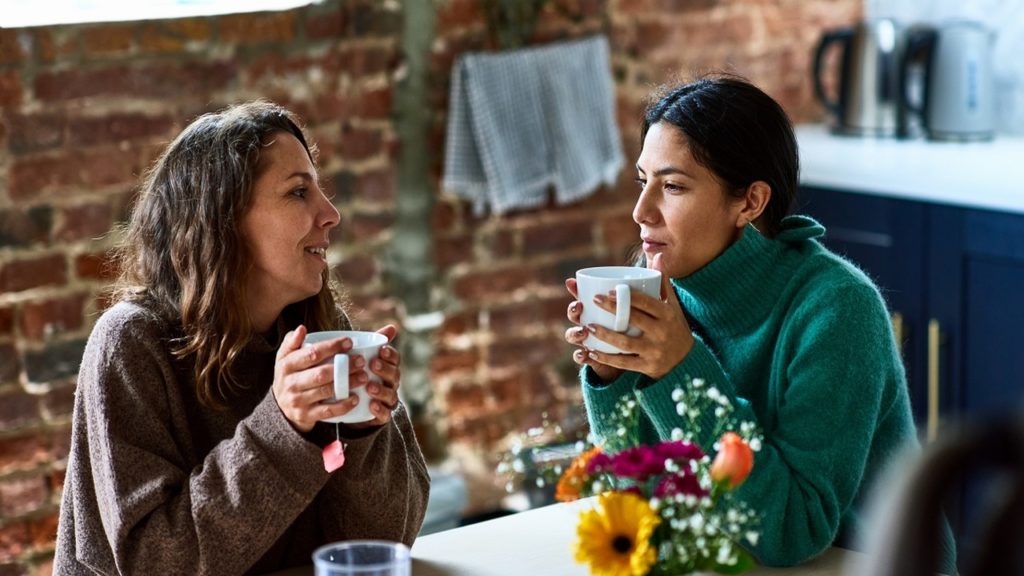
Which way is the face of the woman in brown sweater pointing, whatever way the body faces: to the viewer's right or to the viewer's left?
to the viewer's right

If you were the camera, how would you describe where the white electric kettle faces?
facing to the right of the viewer

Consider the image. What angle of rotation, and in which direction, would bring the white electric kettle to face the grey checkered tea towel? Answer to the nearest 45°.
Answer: approximately 135° to its right

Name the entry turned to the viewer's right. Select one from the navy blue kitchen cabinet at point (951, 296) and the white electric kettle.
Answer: the white electric kettle

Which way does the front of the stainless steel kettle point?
to the viewer's right

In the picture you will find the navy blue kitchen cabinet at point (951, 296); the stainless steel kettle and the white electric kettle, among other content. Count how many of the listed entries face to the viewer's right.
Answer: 2

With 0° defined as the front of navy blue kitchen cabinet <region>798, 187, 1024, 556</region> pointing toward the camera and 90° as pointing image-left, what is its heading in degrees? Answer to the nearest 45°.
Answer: approximately 45°

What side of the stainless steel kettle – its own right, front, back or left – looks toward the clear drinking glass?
right

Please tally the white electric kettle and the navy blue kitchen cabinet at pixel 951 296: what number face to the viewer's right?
1

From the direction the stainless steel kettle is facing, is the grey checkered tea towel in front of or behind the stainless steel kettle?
behind
